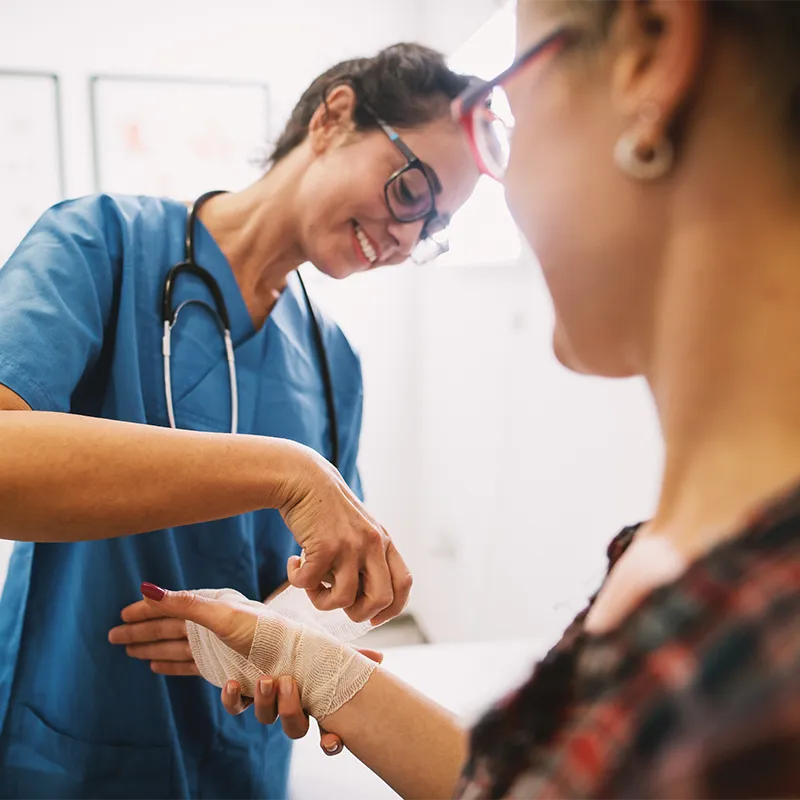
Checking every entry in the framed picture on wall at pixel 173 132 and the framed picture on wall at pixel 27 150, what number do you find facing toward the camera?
2

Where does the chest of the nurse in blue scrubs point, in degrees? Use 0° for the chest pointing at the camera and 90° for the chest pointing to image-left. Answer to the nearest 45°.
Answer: approximately 315°

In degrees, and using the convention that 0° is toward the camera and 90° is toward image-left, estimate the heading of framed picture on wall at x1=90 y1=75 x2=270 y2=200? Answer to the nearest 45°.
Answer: approximately 0°

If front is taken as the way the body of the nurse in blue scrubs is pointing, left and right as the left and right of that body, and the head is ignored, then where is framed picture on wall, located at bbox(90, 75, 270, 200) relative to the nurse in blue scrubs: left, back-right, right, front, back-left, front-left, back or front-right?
back-left

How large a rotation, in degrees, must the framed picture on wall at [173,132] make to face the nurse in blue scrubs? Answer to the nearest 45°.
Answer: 0° — it already faces them

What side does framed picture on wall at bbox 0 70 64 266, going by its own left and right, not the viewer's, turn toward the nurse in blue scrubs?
front

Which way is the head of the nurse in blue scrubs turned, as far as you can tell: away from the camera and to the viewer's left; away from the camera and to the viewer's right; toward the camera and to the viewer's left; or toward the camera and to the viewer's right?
toward the camera and to the viewer's right

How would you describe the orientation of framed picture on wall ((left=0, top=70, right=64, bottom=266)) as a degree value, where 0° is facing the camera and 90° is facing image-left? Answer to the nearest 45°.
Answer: approximately 0°
